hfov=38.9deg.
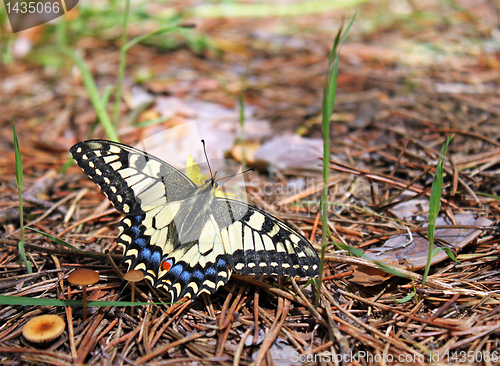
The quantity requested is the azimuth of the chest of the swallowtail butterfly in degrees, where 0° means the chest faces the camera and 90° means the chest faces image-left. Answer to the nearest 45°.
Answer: approximately 225°
